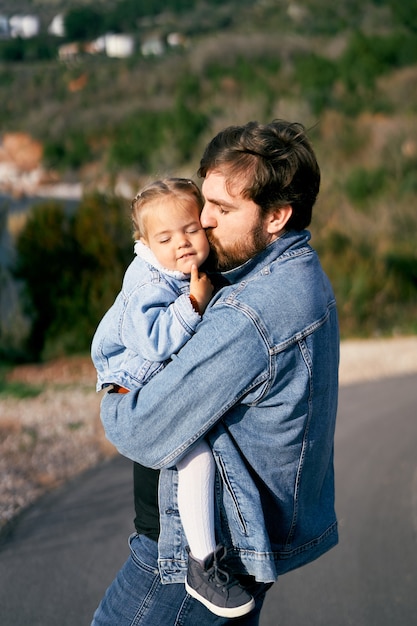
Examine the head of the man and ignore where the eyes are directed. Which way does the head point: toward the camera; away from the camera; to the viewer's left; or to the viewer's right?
to the viewer's left

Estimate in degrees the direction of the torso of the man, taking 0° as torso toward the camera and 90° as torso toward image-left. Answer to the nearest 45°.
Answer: approximately 90°

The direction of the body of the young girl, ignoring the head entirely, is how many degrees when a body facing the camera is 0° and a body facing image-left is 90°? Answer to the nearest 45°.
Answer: approximately 315°

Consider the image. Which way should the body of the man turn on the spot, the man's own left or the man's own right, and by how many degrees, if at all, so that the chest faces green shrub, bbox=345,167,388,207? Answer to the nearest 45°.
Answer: approximately 90° to the man's own right

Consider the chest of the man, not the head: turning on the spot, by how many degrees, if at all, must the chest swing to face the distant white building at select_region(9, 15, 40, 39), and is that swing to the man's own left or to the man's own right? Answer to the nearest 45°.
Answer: approximately 90° to the man's own right

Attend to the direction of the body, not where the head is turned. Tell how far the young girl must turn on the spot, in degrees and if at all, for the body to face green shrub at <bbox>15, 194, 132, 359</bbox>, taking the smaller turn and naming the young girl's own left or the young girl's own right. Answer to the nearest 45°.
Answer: approximately 135° to the young girl's own left

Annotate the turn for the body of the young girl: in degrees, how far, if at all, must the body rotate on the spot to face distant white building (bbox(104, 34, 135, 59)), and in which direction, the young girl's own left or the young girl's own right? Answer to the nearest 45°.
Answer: approximately 135° to the young girl's own left

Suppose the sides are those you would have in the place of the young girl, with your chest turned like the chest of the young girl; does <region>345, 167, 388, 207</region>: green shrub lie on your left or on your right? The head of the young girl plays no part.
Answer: on your left
